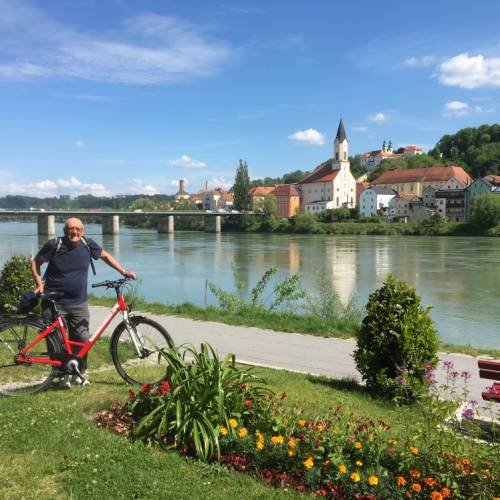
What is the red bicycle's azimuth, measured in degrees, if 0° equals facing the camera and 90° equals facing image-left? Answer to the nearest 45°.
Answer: approximately 270°

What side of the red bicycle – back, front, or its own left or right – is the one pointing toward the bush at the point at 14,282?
left

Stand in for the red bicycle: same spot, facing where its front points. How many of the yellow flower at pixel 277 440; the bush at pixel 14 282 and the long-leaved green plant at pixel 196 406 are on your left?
1

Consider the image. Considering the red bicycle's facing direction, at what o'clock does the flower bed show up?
The flower bed is roughly at 2 o'clock from the red bicycle.

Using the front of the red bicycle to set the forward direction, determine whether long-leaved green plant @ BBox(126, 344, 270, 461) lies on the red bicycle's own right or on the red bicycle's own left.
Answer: on the red bicycle's own right

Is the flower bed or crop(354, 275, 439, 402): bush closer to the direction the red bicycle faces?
the bush

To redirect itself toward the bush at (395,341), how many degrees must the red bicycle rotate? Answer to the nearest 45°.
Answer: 0° — it already faces it

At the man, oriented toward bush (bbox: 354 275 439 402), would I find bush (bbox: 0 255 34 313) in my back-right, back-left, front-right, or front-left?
back-left
